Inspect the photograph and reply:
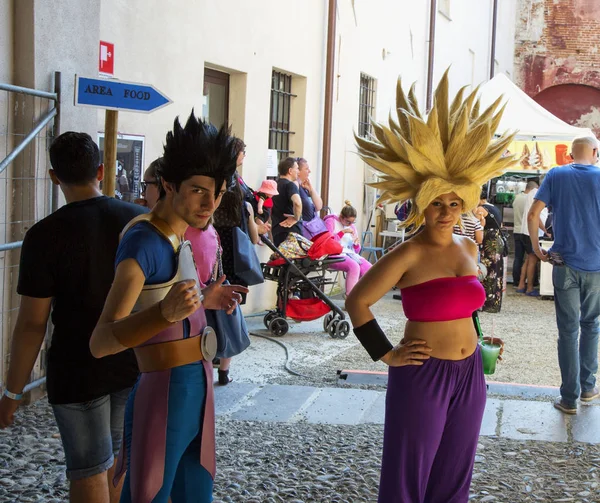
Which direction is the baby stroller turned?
to the viewer's right

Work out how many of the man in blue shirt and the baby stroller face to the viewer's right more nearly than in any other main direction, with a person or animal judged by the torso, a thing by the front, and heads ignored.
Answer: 1

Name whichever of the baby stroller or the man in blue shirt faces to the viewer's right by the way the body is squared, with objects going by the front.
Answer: the baby stroller

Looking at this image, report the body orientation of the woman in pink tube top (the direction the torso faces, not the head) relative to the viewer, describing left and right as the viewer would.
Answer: facing the viewer and to the right of the viewer

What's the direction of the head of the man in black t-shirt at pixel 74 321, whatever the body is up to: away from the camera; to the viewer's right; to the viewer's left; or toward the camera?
away from the camera

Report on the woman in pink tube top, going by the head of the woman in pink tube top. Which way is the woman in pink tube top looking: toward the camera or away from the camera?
toward the camera
